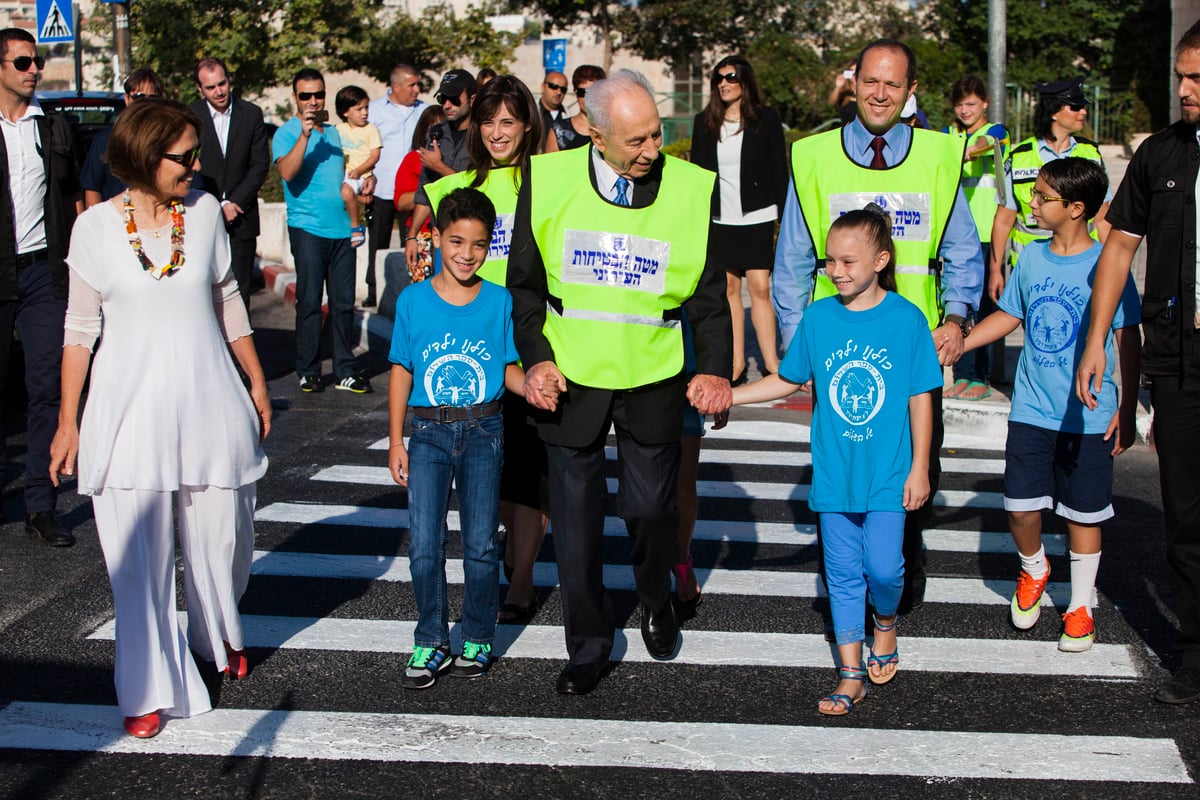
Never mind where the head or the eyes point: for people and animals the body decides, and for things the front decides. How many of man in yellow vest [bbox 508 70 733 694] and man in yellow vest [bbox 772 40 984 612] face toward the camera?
2

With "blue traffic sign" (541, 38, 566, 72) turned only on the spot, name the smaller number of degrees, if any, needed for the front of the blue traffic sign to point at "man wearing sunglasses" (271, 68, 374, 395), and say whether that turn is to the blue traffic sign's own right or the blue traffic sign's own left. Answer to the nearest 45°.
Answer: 0° — it already faces them

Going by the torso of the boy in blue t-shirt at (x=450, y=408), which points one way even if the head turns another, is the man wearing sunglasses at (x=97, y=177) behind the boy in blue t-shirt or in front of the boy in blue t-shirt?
behind

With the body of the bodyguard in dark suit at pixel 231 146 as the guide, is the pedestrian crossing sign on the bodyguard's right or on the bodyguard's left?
on the bodyguard's right

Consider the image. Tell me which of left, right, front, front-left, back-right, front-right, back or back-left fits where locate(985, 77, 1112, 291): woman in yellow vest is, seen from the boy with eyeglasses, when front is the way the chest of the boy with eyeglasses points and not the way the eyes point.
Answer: back-right

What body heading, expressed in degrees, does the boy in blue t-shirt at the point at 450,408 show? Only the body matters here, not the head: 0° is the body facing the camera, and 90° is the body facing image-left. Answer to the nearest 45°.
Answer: approximately 0°

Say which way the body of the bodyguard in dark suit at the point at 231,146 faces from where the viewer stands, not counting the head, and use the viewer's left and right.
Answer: facing the viewer and to the left of the viewer

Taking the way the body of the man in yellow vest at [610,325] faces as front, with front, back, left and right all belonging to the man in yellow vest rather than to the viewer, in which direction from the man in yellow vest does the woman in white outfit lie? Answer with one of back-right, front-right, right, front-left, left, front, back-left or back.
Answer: right

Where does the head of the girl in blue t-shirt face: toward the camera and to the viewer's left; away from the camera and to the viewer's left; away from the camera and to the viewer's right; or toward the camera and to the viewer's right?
toward the camera and to the viewer's left

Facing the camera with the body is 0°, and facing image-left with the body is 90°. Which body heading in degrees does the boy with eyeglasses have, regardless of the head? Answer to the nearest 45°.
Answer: approximately 45°
